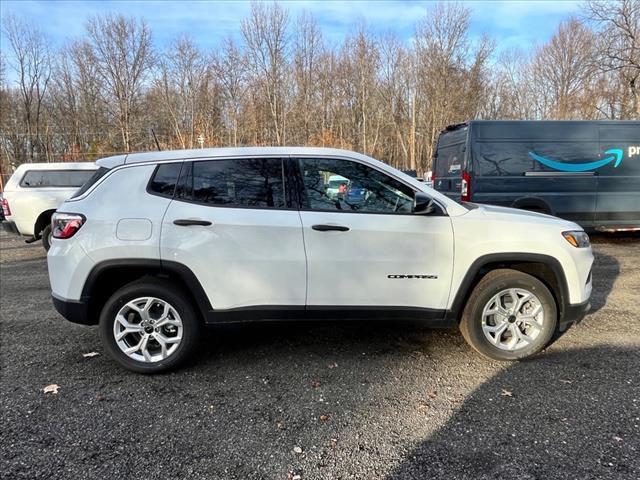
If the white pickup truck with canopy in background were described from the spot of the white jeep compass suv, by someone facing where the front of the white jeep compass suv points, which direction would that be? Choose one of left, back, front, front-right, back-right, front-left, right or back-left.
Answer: back-left

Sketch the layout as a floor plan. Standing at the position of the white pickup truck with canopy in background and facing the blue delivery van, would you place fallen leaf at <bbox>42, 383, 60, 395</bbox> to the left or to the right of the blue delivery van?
right

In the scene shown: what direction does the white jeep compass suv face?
to the viewer's right

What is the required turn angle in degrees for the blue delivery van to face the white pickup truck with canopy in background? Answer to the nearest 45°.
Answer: approximately 135° to its left

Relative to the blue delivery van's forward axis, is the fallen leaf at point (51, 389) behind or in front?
behind

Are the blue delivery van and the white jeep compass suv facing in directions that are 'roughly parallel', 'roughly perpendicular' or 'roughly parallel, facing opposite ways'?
roughly parallel

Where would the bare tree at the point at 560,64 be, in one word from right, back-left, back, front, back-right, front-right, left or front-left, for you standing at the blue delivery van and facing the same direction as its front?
front-left

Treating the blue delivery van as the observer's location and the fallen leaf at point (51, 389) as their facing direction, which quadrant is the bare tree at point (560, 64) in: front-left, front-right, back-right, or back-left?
back-right

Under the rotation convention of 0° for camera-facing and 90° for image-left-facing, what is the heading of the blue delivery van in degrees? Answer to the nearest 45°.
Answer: approximately 225°

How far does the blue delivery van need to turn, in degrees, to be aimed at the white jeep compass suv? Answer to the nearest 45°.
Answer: approximately 135° to its right

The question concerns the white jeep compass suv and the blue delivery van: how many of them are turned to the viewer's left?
0

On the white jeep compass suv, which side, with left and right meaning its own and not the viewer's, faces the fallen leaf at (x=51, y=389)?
back

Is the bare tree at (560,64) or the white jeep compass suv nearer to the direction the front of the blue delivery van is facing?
the bare tree

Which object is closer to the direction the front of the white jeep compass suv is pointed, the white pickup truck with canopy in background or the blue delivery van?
the blue delivery van
